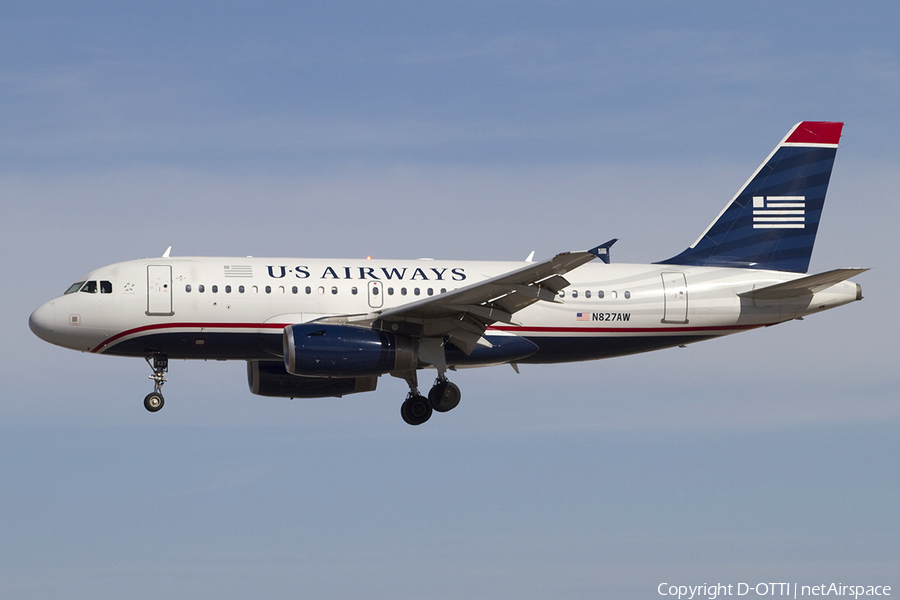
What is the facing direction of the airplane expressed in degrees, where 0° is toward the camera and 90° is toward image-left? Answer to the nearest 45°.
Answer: approximately 90°
